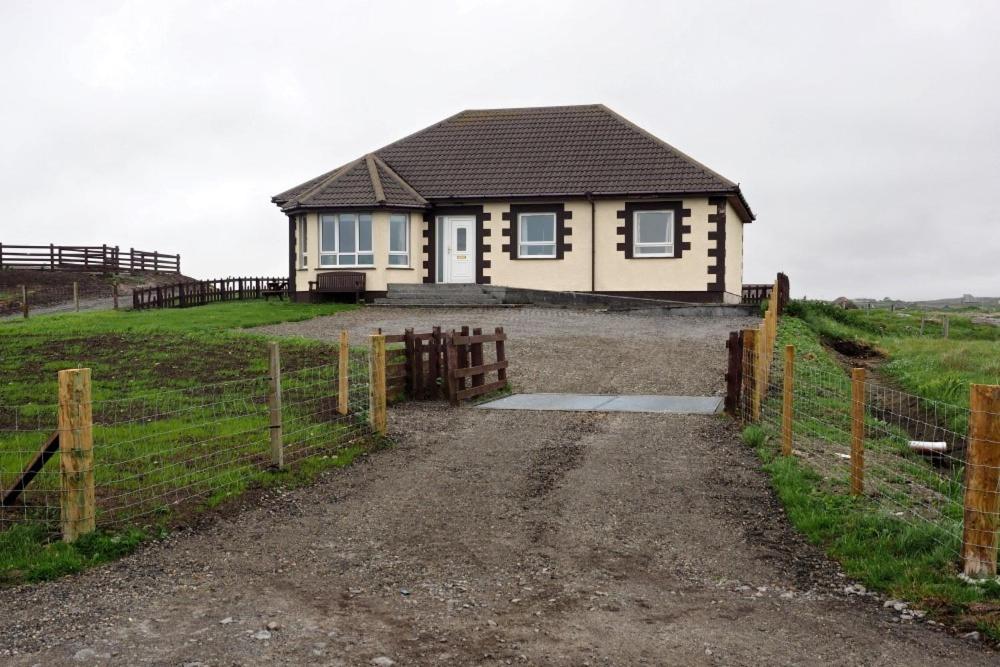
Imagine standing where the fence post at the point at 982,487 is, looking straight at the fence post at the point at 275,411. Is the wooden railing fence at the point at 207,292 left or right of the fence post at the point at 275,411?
right

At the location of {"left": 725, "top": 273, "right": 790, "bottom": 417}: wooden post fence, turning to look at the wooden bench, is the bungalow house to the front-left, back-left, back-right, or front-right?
front-right

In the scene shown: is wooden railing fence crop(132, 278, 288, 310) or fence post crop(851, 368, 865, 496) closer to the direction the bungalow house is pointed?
the fence post

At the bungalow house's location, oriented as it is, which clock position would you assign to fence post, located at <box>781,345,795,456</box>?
The fence post is roughly at 12 o'clock from the bungalow house.

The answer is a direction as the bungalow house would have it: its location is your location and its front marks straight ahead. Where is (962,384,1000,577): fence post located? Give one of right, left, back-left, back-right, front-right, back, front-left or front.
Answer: front

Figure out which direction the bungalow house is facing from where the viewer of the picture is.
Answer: facing the viewer

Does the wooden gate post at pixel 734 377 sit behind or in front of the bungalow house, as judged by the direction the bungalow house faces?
in front

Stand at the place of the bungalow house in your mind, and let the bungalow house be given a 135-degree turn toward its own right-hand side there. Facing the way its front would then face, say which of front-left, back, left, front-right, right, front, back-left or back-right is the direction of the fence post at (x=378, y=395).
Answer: back-left

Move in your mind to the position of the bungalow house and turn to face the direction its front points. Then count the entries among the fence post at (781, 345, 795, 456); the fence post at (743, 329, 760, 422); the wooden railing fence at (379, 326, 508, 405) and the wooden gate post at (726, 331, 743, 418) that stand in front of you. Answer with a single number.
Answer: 4

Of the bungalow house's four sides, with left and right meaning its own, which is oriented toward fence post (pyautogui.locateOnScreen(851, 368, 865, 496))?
front

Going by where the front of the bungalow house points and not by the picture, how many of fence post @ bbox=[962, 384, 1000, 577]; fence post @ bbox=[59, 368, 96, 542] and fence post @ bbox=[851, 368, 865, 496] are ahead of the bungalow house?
3

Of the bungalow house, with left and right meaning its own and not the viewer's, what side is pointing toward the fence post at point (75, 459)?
front

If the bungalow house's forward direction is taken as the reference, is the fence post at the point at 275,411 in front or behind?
in front

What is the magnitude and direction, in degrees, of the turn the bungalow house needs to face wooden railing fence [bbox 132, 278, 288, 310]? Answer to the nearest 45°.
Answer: approximately 90° to its right
